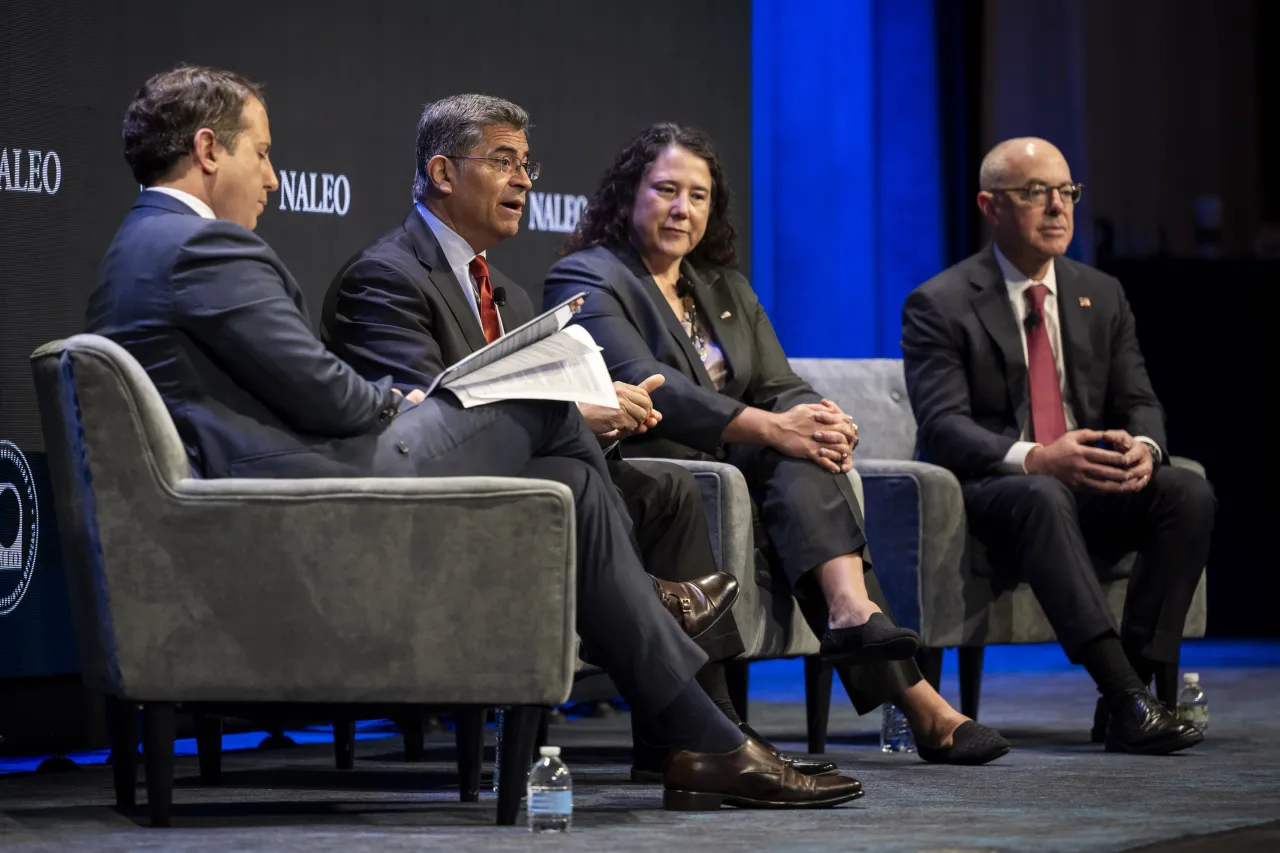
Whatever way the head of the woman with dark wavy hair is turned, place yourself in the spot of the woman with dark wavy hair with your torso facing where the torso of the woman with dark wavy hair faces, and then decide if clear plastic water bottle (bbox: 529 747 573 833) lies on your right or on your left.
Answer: on your right

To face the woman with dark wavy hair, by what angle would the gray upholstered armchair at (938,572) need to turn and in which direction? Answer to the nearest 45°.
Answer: approximately 90° to its right

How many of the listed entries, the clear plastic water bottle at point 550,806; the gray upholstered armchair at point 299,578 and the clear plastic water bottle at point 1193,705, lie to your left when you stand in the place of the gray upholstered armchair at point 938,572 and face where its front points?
1

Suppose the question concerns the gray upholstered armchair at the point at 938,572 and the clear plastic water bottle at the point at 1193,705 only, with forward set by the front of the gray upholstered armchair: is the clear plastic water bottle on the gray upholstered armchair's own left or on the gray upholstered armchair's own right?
on the gray upholstered armchair's own left

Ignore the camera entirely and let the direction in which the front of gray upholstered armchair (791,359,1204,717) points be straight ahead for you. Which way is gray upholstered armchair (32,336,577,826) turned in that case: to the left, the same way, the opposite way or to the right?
to the left

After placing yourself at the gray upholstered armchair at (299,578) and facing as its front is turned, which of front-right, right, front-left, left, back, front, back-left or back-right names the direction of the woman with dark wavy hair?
front-left

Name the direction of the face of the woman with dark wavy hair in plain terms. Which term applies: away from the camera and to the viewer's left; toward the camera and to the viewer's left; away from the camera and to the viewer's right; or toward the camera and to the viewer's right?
toward the camera and to the viewer's left

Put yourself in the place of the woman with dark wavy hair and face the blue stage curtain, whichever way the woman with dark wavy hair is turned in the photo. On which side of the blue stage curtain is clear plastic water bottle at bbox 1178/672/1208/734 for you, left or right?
right

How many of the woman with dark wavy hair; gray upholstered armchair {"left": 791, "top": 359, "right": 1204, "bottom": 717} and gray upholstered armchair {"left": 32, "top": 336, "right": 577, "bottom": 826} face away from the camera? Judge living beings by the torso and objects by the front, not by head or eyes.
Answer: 0

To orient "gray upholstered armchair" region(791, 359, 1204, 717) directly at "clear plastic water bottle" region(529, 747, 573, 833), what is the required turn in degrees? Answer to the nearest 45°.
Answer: approximately 45° to its right

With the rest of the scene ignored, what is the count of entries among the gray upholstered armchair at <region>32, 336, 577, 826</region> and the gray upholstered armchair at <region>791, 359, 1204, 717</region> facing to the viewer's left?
0

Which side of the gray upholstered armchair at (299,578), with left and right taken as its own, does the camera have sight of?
right

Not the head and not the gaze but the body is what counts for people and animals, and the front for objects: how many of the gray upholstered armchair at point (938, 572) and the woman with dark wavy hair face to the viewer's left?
0
